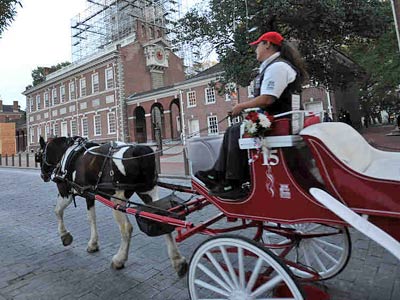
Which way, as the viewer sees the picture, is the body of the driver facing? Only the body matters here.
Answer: to the viewer's left

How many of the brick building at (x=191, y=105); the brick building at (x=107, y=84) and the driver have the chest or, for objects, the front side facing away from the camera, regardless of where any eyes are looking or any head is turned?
0

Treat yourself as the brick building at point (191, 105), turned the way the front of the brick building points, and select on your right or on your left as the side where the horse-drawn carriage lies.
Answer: on your left

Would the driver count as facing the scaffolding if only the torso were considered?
no

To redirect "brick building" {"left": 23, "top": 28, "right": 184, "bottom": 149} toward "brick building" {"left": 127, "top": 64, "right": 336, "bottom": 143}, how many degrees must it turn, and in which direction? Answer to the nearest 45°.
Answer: approximately 90° to its left

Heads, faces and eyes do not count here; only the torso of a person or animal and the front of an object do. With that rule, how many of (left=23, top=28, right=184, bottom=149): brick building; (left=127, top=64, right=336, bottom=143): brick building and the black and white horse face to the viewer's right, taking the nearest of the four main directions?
0

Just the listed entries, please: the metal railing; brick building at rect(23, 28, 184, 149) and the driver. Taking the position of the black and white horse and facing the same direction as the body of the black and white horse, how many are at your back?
1

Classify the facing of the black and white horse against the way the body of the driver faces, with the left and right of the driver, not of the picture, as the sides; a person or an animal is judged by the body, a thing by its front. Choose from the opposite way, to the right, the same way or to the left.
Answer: the same way

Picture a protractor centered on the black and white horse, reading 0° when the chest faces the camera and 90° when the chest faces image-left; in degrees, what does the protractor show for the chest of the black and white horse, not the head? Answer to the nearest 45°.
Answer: approximately 135°

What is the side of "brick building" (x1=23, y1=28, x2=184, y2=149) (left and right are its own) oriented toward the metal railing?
front
